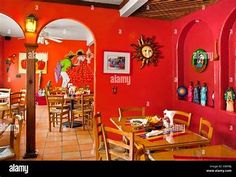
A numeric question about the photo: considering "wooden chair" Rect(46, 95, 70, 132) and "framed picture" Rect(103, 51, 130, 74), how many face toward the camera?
1

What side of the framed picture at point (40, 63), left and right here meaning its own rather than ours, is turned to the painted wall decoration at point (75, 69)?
left

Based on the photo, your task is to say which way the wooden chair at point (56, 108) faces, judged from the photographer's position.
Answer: facing away from the viewer and to the right of the viewer

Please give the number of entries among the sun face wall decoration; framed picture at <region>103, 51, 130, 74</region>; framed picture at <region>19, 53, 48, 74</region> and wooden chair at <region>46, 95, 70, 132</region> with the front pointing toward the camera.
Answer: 3

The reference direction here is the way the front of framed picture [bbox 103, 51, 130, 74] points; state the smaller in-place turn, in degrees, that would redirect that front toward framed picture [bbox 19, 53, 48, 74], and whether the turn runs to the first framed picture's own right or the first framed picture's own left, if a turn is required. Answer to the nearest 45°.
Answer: approximately 135° to the first framed picture's own right

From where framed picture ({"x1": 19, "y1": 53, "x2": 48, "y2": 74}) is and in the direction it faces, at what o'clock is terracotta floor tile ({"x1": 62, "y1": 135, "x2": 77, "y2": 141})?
The terracotta floor tile is roughly at 12 o'clock from the framed picture.

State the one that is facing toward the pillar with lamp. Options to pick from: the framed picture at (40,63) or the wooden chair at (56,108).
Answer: the framed picture

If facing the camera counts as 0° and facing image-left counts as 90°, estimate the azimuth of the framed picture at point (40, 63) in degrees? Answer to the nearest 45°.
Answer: approximately 0°
